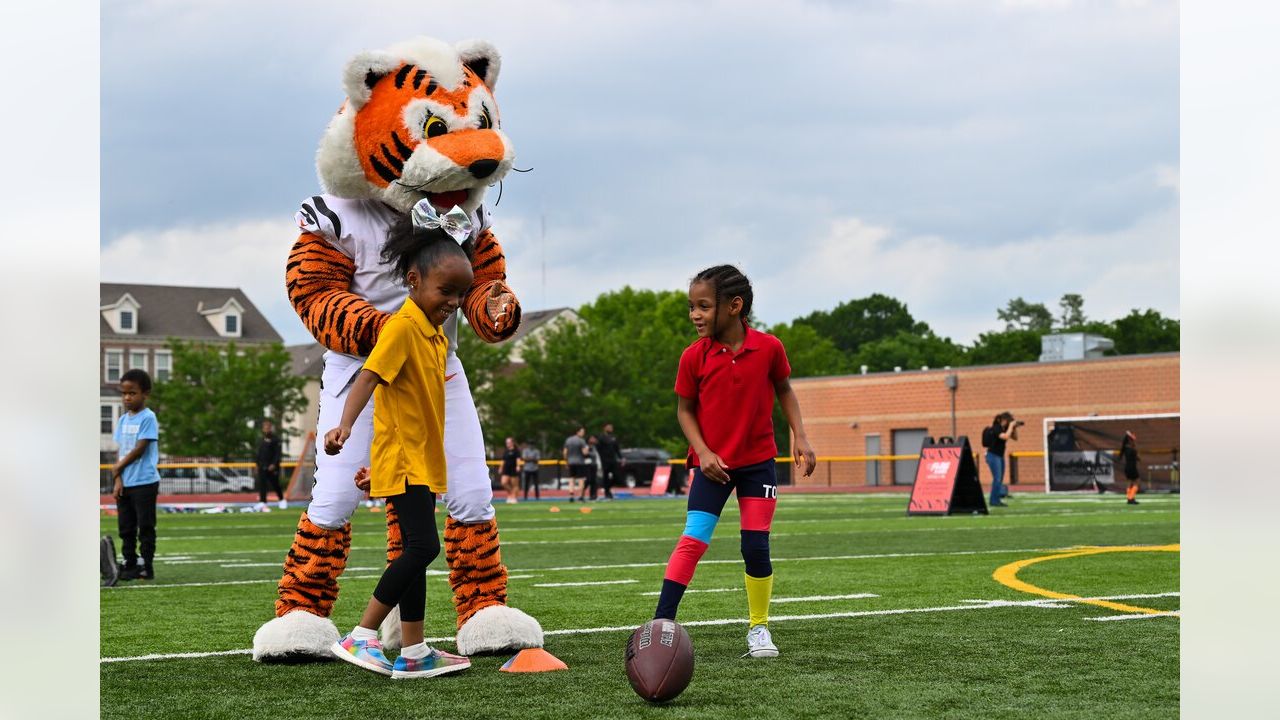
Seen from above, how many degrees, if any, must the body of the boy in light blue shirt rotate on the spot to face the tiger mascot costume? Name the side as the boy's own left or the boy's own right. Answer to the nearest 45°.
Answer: approximately 45° to the boy's own left

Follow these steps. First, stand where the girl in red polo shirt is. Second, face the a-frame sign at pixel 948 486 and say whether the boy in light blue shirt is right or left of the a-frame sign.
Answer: left

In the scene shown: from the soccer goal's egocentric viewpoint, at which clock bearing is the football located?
The football is roughly at 12 o'clock from the soccer goal.
